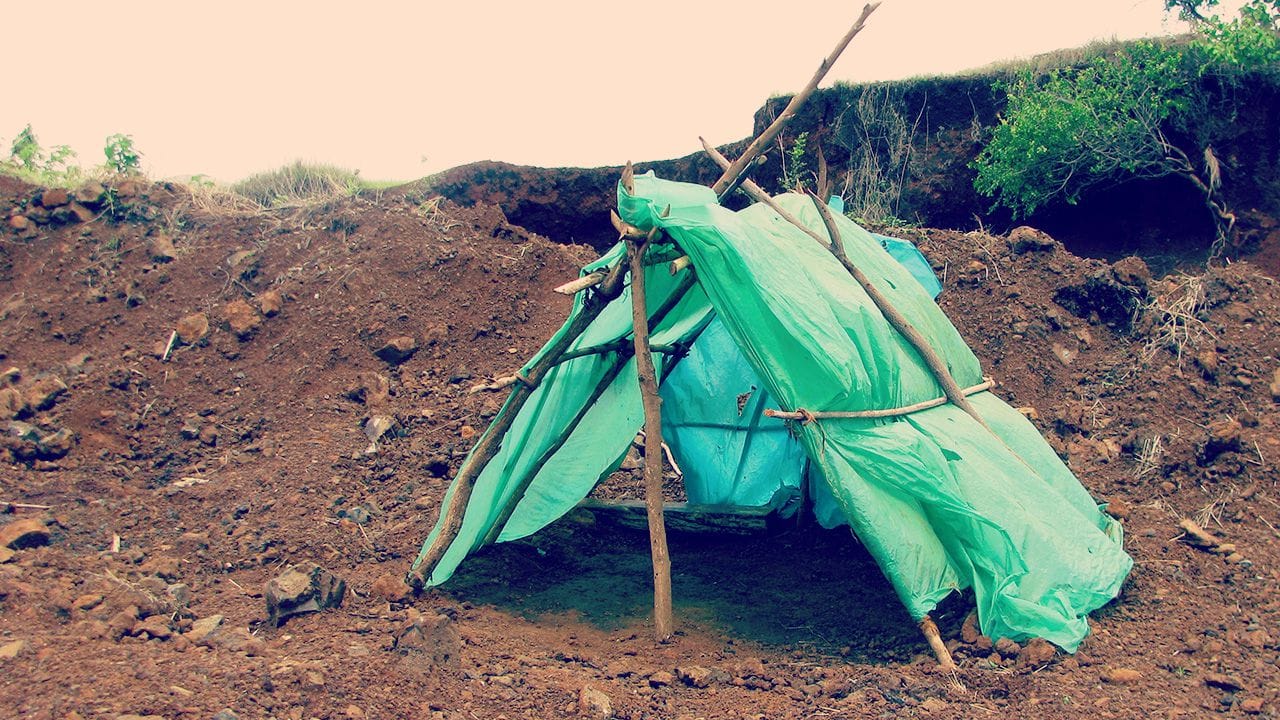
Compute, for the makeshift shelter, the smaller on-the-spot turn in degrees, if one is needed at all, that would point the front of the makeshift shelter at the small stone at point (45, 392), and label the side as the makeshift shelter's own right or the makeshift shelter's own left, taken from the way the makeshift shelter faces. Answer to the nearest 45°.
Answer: approximately 90° to the makeshift shelter's own right

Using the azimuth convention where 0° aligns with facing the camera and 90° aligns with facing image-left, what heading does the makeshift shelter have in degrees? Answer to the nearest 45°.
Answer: approximately 45°

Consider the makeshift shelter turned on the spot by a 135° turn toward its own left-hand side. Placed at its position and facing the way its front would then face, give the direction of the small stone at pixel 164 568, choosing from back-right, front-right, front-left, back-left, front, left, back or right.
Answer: back

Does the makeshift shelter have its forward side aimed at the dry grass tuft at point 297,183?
no

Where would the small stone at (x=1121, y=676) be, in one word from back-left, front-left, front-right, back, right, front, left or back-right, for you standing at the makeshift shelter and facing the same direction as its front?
left

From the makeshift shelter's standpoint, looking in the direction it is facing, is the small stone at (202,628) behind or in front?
in front

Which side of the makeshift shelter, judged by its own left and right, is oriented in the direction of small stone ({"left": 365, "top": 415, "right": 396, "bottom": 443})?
right

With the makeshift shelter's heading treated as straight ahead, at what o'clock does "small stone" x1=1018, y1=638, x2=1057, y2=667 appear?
The small stone is roughly at 9 o'clock from the makeshift shelter.

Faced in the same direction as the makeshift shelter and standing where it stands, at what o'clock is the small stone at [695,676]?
The small stone is roughly at 12 o'clock from the makeshift shelter.

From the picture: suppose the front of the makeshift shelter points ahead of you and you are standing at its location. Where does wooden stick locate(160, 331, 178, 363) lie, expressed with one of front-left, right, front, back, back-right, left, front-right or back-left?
right

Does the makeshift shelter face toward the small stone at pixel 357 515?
no

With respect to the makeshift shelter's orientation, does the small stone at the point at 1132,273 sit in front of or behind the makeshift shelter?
behind

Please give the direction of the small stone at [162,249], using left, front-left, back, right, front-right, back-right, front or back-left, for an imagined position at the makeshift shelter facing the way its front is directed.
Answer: right

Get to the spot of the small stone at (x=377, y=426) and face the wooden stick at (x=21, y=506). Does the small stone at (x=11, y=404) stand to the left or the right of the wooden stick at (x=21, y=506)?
right

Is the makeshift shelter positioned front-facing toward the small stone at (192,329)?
no
